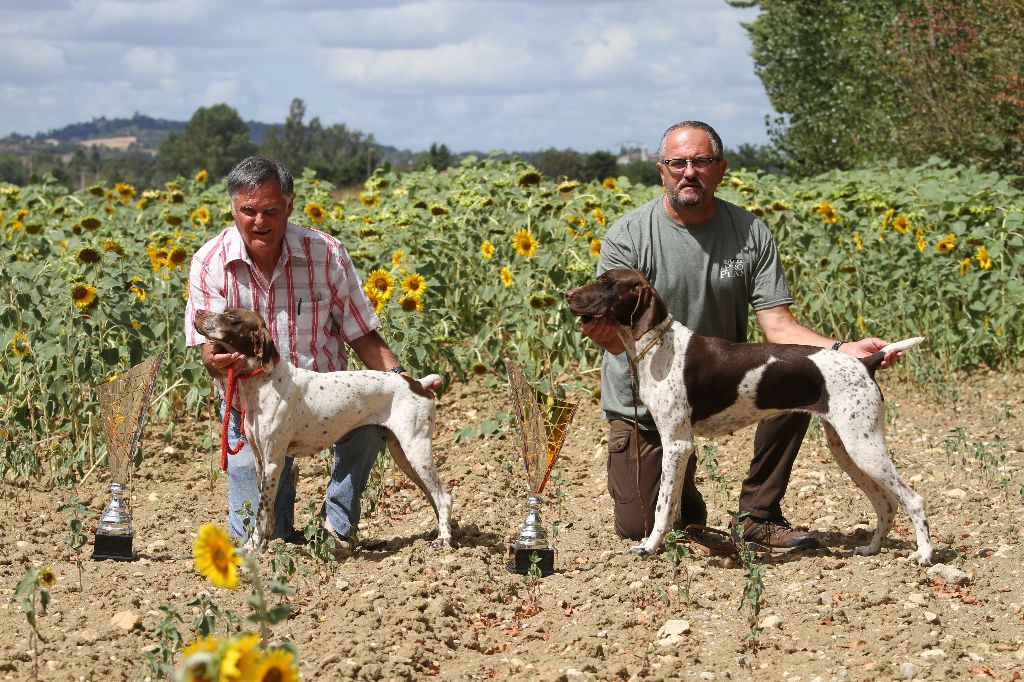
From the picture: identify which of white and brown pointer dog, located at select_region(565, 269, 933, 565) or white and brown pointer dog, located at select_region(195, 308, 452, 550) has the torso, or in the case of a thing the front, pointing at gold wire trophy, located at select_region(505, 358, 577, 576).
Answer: white and brown pointer dog, located at select_region(565, 269, 933, 565)

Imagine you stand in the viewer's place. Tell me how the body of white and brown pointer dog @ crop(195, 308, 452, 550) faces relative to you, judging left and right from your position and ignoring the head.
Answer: facing to the left of the viewer

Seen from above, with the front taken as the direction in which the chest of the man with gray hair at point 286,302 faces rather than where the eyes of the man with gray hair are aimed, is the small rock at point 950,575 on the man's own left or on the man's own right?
on the man's own left

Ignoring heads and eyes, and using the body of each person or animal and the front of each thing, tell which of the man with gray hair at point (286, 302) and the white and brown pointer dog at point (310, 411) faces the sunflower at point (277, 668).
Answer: the man with gray hair

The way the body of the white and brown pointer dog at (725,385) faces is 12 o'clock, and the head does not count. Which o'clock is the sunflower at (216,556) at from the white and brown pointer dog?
The sunflower is roughly at 10 o'clock from the white and brown pointer dog.

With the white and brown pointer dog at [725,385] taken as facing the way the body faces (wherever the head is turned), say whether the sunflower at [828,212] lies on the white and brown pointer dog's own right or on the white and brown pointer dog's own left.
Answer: on the white and brown pointer dog's own right

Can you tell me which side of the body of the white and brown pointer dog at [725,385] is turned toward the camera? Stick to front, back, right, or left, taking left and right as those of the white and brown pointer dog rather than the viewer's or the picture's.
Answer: left

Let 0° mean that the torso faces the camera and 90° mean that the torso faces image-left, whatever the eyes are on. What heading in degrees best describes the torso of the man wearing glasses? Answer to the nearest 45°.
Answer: approximately 0°

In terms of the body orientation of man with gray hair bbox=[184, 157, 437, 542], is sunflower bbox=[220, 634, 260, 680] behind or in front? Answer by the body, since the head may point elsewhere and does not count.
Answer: in front

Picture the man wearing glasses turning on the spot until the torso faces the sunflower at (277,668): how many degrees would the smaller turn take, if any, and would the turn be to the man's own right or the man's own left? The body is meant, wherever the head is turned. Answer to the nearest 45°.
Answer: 0° — they already face it

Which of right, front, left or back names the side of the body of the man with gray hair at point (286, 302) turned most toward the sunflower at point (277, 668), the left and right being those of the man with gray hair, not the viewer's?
front

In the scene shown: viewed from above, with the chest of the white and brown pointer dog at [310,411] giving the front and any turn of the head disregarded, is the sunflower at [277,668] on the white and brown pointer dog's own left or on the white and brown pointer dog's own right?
on the white and brown pointer dog's own left

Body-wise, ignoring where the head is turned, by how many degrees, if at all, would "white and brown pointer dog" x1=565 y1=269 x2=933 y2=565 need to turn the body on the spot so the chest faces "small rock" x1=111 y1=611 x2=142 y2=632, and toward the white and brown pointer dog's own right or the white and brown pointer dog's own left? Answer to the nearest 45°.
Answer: approximately 45° to the white and brown pointer dog's own left

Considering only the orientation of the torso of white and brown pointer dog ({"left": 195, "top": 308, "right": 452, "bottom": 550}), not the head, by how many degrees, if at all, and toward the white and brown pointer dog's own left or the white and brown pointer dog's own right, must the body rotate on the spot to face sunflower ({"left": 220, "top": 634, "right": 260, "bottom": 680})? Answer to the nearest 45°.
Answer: approximately 90° to the white and brown pointer dog's own left

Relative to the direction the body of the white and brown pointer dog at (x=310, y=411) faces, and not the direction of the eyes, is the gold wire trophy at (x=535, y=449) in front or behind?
behind

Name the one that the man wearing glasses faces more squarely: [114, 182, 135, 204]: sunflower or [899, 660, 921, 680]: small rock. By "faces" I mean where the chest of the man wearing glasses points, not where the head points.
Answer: the small rock

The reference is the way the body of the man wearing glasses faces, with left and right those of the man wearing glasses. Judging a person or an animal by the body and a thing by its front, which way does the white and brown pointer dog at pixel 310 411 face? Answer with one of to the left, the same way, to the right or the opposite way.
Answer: to the right

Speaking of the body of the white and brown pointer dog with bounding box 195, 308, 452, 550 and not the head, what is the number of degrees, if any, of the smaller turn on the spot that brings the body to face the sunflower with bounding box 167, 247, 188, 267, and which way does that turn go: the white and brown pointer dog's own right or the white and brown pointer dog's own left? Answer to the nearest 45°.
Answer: approximately 90° to the white and brown pointer dog's own right
